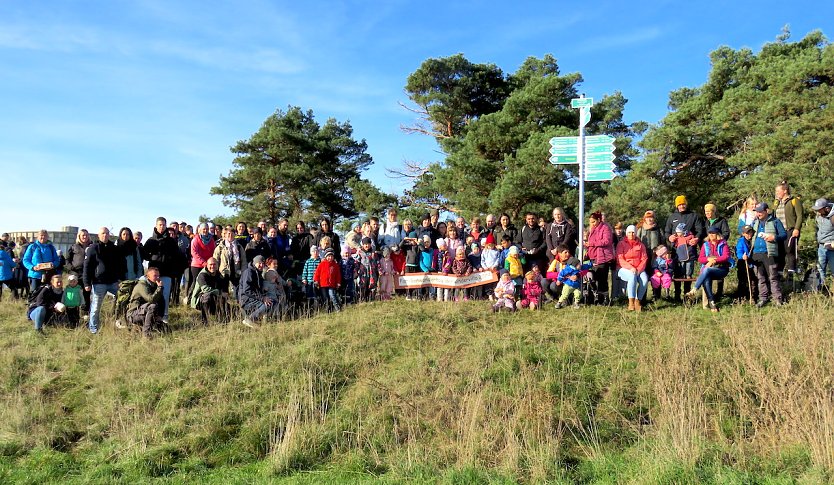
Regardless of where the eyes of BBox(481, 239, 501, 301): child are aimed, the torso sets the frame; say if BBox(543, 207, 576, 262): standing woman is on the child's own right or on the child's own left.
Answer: on the child's own left

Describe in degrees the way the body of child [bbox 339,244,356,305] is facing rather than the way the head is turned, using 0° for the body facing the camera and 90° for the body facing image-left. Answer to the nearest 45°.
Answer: approximately 0°

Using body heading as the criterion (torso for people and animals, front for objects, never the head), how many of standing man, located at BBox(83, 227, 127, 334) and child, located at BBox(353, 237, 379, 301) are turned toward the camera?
2

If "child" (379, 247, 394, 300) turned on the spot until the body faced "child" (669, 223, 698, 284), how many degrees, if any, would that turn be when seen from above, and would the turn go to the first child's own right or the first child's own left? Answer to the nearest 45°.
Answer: approximately 90° to the first child's own left

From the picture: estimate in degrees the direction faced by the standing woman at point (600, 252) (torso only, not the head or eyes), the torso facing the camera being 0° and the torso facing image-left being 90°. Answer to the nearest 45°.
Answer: approximately 45°

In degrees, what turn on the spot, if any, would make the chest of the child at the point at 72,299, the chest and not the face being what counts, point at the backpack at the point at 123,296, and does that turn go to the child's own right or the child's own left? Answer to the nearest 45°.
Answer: approximately 45° to the child's own left
